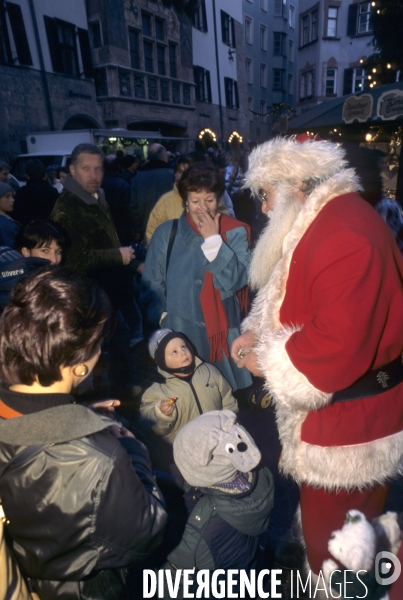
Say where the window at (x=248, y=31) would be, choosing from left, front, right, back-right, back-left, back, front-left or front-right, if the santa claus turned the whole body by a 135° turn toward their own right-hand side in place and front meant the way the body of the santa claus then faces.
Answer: front-left

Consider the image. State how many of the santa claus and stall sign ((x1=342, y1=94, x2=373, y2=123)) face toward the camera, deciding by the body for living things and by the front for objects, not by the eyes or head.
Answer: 1

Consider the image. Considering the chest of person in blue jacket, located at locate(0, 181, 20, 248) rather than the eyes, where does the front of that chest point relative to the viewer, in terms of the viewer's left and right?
facing the viewer and to the right of the viewer

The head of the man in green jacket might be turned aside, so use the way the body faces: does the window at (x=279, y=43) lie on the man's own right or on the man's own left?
on the man's own left

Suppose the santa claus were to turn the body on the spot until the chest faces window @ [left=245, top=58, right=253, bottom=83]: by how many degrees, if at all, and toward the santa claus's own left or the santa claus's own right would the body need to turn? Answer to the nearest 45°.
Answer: approximately 90° to the santa claus's own right

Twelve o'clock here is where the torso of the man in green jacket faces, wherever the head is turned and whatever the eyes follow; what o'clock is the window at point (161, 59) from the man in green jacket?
The window is roughly at 8 o'clock from the man in green jacket.

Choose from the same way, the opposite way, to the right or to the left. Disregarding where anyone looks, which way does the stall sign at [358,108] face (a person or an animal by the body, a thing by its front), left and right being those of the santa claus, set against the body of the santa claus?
to the left

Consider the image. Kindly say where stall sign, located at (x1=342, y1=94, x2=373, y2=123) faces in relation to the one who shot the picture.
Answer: facing the viewer

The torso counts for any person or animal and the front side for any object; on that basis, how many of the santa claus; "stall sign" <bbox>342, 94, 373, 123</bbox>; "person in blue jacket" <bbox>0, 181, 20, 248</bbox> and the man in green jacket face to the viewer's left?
1

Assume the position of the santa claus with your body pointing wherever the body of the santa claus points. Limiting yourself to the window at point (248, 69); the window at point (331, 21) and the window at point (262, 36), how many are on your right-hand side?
3

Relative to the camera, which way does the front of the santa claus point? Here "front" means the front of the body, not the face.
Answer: to the viewer's left

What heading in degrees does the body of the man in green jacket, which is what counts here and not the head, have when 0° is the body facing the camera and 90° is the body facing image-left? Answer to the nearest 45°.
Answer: approximately 315°

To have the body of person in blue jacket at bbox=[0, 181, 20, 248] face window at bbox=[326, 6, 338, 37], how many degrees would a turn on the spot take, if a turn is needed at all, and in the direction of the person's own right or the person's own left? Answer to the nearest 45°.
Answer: approximately 90° to the person's own left

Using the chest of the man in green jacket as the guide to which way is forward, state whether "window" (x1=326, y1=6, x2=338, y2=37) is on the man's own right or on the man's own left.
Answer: on the man's own left
